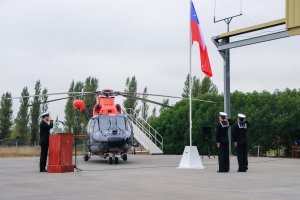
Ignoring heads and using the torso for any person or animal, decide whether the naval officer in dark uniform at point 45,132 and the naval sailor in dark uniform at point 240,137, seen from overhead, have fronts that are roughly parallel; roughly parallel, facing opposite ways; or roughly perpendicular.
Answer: roughly perpendicular

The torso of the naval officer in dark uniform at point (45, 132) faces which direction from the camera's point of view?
to the viewer's right
